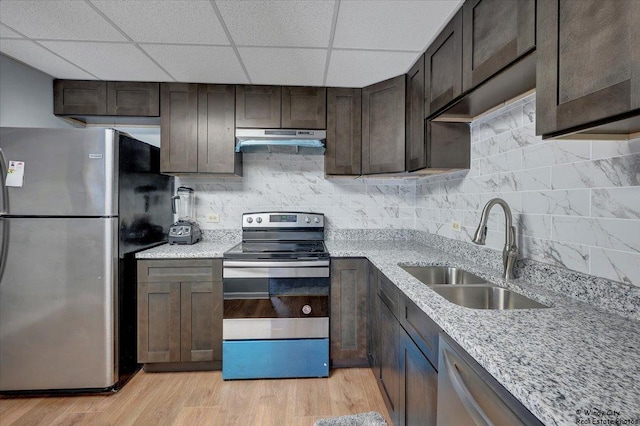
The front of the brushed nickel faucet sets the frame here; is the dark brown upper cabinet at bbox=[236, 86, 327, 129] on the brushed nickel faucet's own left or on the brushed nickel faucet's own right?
on the brushed nickel faucet's own right

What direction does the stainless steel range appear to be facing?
toward the camera

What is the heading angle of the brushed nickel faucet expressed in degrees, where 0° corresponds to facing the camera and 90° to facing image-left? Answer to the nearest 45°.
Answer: approximately 45°

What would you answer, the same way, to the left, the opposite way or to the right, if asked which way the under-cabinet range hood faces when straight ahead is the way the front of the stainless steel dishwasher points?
to the left

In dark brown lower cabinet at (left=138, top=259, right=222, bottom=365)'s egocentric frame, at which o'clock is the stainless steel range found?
The stainless steel range is roughly at 10 o'clock from the dark brown lower cabinet.

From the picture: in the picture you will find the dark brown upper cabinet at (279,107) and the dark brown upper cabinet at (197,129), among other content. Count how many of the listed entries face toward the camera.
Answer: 2

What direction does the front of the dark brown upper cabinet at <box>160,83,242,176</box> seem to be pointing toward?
toward the camera

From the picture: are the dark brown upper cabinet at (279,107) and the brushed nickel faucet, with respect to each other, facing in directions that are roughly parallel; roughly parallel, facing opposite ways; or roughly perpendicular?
roughly perpendicular

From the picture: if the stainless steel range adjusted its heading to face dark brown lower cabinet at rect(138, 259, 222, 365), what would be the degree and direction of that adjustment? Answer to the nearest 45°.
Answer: approximately 90° to its right

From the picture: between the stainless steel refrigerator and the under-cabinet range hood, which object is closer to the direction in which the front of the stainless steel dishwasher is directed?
the stainless steel refrigerator

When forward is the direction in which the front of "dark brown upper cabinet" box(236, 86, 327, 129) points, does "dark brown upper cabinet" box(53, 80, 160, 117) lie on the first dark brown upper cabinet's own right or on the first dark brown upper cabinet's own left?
on the first dark brown upper cabinet's own right

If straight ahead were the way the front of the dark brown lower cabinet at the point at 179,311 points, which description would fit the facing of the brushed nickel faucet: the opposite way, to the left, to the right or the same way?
to the right

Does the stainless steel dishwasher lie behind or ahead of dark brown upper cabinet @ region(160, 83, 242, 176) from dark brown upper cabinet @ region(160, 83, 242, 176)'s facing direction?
ahead

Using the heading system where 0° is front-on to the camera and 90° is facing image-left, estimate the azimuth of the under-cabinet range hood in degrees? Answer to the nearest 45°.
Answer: approximately 0°
